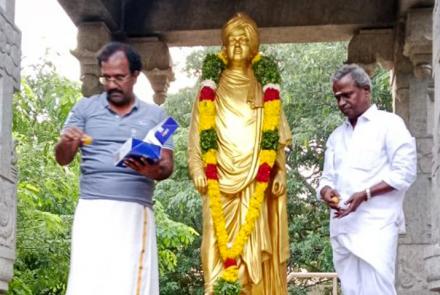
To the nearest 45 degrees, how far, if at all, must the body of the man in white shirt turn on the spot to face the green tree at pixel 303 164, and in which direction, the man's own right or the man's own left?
approximately 135° to the man's own right

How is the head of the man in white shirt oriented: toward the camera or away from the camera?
toward the camera

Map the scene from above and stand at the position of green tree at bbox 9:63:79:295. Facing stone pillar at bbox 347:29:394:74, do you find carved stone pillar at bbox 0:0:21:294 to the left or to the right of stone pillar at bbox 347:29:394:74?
right

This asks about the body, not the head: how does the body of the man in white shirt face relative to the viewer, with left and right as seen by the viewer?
facing the viewer and to the left of the viewer

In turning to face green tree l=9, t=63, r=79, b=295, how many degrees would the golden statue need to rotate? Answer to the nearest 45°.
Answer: approximately 135° to its right

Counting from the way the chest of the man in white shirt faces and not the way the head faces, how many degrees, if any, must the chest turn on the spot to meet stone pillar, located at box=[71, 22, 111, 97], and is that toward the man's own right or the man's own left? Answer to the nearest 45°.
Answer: approximately 90° to the man's own right

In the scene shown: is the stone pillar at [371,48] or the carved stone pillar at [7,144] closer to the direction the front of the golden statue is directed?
the carved stone pillar

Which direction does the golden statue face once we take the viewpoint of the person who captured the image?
facing the viewer

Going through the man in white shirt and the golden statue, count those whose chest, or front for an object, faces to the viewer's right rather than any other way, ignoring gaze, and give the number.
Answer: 0

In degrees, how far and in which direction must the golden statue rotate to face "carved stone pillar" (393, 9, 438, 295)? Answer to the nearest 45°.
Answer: approximately 135° to its left

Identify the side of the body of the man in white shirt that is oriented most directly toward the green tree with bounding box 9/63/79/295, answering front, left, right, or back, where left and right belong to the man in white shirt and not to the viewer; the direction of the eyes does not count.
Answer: right

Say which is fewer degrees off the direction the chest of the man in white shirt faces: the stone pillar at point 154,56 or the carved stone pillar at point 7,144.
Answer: the carved stone pillar

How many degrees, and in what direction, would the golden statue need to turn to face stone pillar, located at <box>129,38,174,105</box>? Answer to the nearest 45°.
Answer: approximately 135° to its right

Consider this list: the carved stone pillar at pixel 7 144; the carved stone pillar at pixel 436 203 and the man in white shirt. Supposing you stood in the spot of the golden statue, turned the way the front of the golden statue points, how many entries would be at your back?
0

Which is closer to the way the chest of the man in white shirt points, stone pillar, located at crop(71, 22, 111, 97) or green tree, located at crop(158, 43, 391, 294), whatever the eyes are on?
the stone pillar
